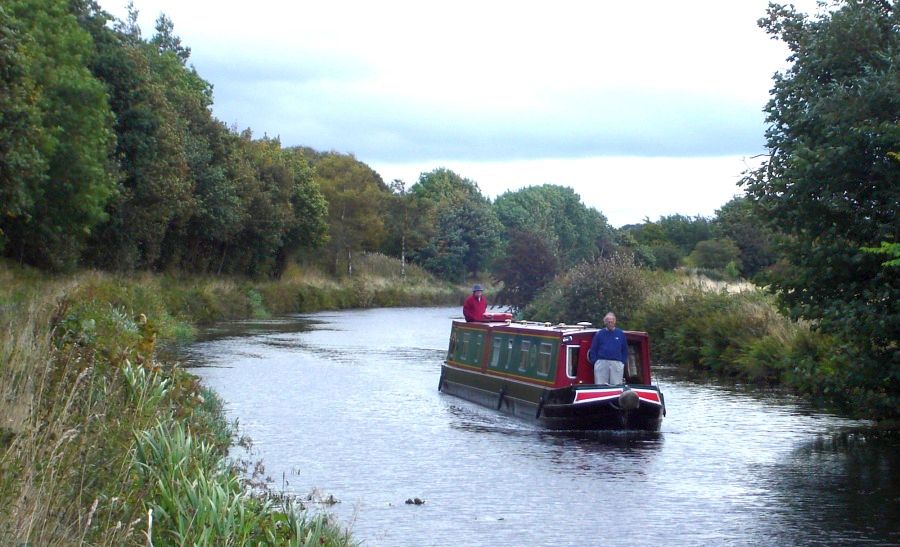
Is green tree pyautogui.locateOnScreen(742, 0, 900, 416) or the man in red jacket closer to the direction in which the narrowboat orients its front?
the green tree

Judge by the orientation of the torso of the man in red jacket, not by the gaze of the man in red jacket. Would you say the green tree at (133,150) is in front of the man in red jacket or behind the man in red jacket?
behind

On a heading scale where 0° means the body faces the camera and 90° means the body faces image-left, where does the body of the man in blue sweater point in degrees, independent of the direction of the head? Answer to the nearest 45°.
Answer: approximately 0°

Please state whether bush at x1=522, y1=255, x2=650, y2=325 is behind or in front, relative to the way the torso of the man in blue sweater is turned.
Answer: behind

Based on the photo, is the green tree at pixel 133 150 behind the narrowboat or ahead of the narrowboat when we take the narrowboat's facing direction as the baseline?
behind

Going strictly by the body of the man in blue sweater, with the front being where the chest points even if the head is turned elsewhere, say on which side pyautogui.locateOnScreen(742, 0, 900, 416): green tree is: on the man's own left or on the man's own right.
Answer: on the man's own left

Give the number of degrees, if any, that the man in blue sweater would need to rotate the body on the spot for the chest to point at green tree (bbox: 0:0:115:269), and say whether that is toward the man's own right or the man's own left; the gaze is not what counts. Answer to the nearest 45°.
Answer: approximately 135° to the man's own right

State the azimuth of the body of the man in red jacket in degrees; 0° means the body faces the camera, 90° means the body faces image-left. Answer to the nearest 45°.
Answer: approximately 315°

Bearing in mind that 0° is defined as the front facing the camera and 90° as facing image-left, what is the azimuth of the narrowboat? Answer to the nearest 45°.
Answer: approximately 315°
